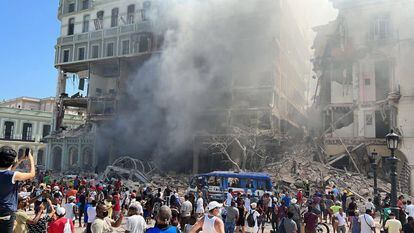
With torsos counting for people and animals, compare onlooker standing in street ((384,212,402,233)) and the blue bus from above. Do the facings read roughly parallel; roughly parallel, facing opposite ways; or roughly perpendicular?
roughly perpendicular

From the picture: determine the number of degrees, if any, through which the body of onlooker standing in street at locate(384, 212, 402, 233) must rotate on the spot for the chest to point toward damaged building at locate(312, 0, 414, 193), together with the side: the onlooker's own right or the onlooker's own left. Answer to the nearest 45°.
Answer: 0° — they already face it

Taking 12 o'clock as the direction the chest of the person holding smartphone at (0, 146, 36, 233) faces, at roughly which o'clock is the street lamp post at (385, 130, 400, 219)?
The street lamp post is roughly at 1 o'clock from the person holding smartphone.

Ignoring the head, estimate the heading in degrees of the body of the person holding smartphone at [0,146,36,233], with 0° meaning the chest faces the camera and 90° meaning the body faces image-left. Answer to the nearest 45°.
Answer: approximately 225°

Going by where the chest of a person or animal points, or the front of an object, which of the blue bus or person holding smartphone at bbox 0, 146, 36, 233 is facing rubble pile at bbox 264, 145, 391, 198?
the person holding smartphone

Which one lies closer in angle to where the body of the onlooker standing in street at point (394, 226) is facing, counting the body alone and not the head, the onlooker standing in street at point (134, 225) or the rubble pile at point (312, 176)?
the rubble pile

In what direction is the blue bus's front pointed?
to the viewer's left

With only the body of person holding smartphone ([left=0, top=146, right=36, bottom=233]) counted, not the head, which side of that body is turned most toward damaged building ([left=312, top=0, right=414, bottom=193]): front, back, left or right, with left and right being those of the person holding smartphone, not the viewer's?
front

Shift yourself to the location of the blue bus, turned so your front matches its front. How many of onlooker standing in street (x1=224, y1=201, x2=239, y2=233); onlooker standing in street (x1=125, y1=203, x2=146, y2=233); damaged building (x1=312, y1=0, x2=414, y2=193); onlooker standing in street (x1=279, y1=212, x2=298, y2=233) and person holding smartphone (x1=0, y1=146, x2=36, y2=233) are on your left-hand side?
4

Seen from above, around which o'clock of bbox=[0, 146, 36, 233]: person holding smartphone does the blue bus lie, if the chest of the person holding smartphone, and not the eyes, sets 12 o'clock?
The blue bus is roughly at 12 o'clock from the person holding smartphone.

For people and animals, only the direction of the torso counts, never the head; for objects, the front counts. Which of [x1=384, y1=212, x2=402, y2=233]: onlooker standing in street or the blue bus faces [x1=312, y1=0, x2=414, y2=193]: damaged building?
the onlooker standing in street

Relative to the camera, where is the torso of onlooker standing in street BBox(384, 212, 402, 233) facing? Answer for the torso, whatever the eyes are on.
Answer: away from the camera

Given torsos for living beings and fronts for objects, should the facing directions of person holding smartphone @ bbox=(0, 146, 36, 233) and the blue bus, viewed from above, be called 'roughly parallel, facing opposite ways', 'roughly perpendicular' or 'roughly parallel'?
roughly perpendicular

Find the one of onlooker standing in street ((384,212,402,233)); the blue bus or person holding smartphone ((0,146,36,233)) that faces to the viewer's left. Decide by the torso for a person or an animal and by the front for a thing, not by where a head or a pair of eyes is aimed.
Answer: the blue bus

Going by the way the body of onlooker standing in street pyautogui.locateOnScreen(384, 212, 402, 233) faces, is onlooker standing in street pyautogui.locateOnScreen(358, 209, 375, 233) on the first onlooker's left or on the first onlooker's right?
on the first onlooker's left

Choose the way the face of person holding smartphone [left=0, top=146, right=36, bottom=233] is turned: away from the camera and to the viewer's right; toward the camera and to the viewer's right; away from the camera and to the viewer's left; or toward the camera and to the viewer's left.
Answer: away from the camera and to the viewer's right
